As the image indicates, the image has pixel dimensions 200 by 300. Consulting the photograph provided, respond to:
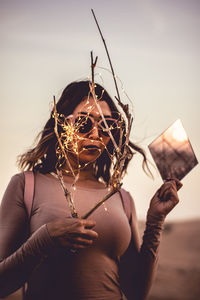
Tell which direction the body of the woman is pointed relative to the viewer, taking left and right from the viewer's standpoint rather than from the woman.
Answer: facing the viewer and to the right of the viewer
